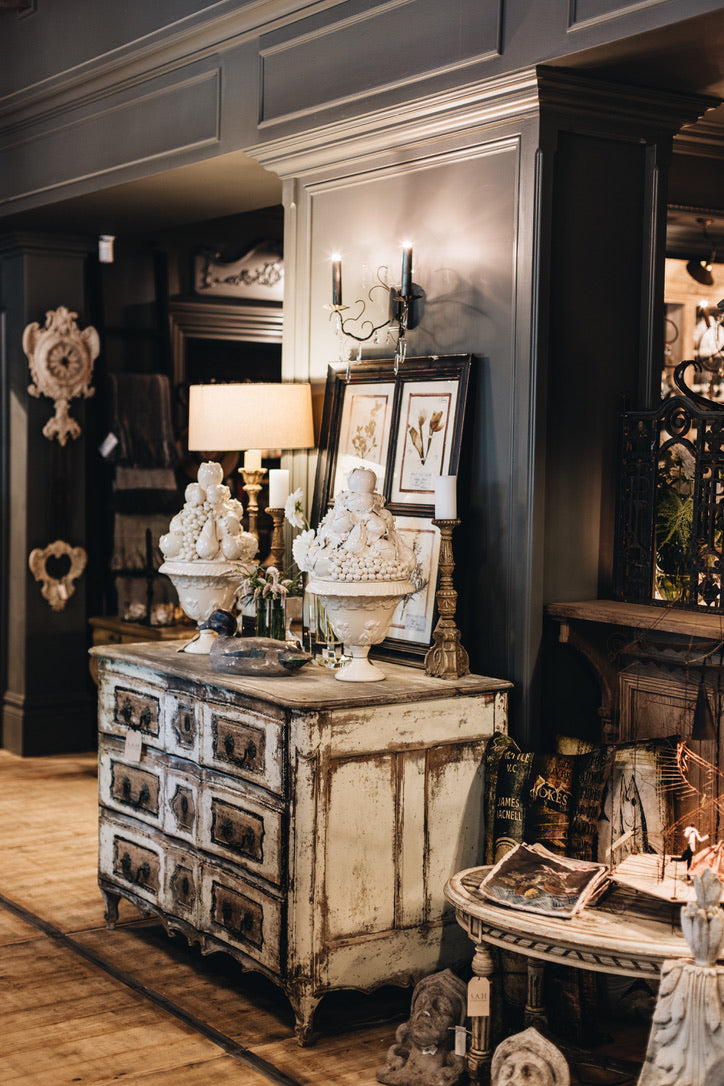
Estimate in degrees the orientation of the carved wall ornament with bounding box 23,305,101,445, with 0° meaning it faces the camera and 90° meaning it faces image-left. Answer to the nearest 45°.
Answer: approximately 0°

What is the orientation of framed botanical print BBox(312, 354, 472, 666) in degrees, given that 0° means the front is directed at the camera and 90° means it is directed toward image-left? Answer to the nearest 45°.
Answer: approximately 45°

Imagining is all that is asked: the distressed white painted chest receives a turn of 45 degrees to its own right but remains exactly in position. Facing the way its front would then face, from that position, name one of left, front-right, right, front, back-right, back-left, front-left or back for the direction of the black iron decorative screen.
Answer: back

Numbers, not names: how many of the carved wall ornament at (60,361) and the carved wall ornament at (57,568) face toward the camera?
2

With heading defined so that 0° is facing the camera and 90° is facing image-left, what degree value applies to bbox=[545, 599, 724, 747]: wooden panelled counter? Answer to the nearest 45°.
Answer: approximately 45°
